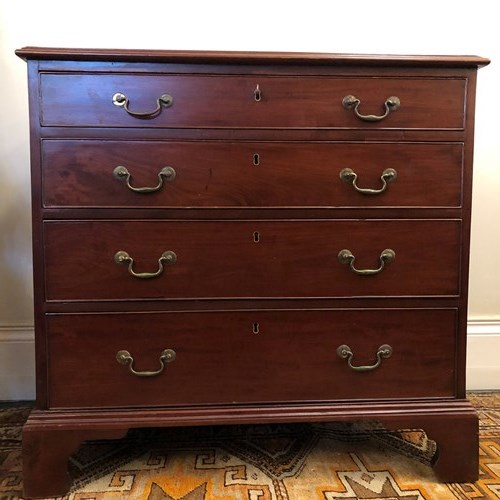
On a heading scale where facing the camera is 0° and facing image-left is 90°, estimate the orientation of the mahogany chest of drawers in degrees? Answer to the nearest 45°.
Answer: approximately 0°
